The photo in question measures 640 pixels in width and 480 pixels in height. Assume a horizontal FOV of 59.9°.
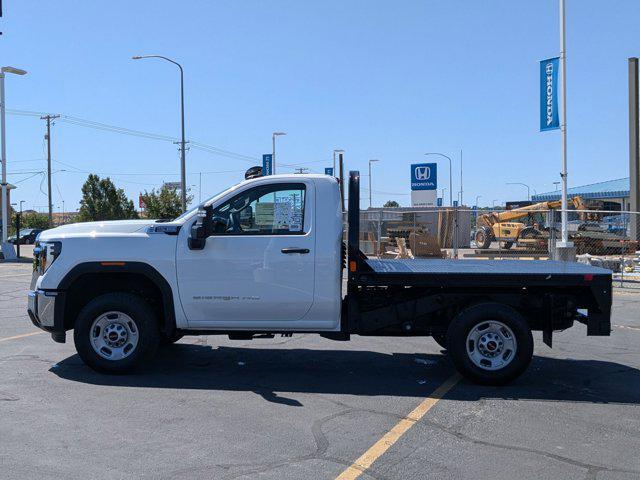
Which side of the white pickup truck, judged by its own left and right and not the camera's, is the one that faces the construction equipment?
right

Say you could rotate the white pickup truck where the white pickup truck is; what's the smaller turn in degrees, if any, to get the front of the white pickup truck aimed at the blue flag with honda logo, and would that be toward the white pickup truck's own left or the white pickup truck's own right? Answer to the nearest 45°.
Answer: approximately 135° to the white pickup truck's own right

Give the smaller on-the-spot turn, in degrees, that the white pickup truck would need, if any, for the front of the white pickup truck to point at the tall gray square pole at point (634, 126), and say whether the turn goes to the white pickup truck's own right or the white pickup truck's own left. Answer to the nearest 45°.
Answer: approximately 135° to the white pickup truck's own right

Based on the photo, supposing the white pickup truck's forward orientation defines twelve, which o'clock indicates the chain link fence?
The chain link fence is roughly at 4 o'clock from the white pickup truck.

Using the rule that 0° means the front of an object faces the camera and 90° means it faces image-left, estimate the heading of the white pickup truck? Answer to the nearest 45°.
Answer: approximately 90°
